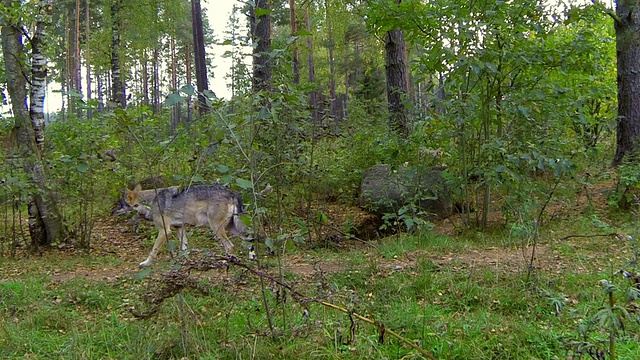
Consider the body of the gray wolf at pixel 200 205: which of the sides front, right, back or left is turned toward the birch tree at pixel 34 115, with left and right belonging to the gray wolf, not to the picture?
front

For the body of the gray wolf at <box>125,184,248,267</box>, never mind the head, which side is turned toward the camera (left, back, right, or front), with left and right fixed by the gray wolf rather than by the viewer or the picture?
left

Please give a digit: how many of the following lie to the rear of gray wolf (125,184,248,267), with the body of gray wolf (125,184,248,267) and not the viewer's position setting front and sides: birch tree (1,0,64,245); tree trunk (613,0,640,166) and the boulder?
2

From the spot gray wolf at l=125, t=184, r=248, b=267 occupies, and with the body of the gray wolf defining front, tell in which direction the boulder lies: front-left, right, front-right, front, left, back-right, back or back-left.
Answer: back

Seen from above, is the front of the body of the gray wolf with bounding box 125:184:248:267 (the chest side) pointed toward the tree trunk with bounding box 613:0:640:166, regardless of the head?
no

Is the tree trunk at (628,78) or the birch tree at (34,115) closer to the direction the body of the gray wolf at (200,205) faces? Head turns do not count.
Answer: the birch tree
